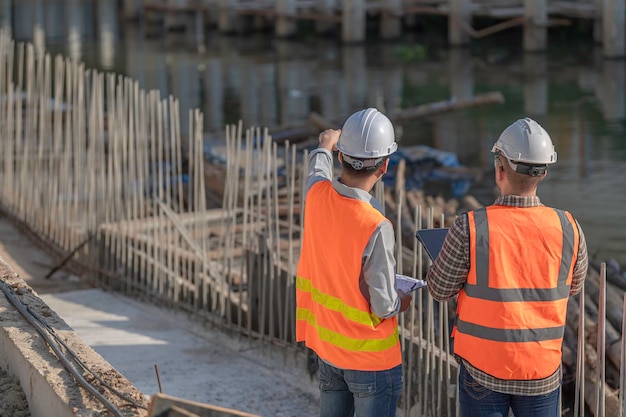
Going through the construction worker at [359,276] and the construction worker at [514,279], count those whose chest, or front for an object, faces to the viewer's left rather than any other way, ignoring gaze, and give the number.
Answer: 0

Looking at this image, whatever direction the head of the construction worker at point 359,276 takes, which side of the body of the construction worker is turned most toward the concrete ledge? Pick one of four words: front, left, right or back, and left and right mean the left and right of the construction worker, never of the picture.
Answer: left

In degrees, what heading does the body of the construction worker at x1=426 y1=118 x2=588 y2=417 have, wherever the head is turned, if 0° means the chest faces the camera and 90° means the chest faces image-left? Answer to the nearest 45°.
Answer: approximately 180°

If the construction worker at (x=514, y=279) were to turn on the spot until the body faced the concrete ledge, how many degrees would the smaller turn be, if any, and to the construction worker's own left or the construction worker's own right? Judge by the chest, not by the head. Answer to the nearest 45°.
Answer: approximately 90° to the construction worker's own left

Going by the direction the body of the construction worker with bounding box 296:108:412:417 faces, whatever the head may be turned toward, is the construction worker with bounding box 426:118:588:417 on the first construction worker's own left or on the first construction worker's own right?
on the first construction worker's own right

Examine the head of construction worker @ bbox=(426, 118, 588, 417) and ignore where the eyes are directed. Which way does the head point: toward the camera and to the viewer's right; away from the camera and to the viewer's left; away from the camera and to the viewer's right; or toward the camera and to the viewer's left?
away from the camera and to the viewer's left

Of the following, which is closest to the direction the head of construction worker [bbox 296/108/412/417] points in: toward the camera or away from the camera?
away from the camera

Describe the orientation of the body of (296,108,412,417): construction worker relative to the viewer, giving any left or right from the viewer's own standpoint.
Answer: facing away from the viewer and to the right of the viewer

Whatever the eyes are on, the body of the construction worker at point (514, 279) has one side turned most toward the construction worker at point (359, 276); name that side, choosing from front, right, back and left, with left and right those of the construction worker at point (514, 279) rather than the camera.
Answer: left
